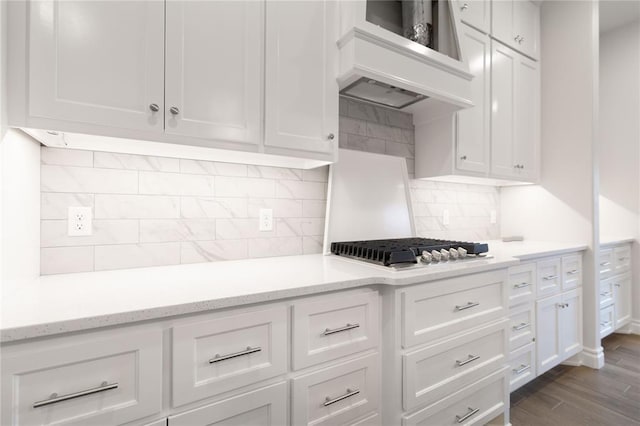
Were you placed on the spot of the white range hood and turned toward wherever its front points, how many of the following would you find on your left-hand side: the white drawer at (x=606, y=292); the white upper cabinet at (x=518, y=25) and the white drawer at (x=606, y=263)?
3

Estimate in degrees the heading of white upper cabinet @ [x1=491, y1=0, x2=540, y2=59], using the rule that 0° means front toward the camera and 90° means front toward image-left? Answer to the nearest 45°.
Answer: approximately 315°

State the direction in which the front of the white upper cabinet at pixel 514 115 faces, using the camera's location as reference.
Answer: facing the viewer and to the right of the viewer

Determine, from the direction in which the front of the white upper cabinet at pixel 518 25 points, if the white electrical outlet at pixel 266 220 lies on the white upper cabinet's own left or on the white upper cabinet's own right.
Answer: on the white upper cabinet's own right

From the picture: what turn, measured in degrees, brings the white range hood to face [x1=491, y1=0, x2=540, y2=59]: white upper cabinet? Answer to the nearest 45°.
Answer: approximately 90° to its left

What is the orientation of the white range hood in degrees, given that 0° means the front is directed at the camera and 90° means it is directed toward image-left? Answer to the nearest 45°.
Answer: approximately 315°

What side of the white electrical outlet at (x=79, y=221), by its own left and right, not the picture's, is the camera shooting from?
front

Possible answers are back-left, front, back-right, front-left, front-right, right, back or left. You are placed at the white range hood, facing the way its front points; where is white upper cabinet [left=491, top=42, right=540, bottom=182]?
left
